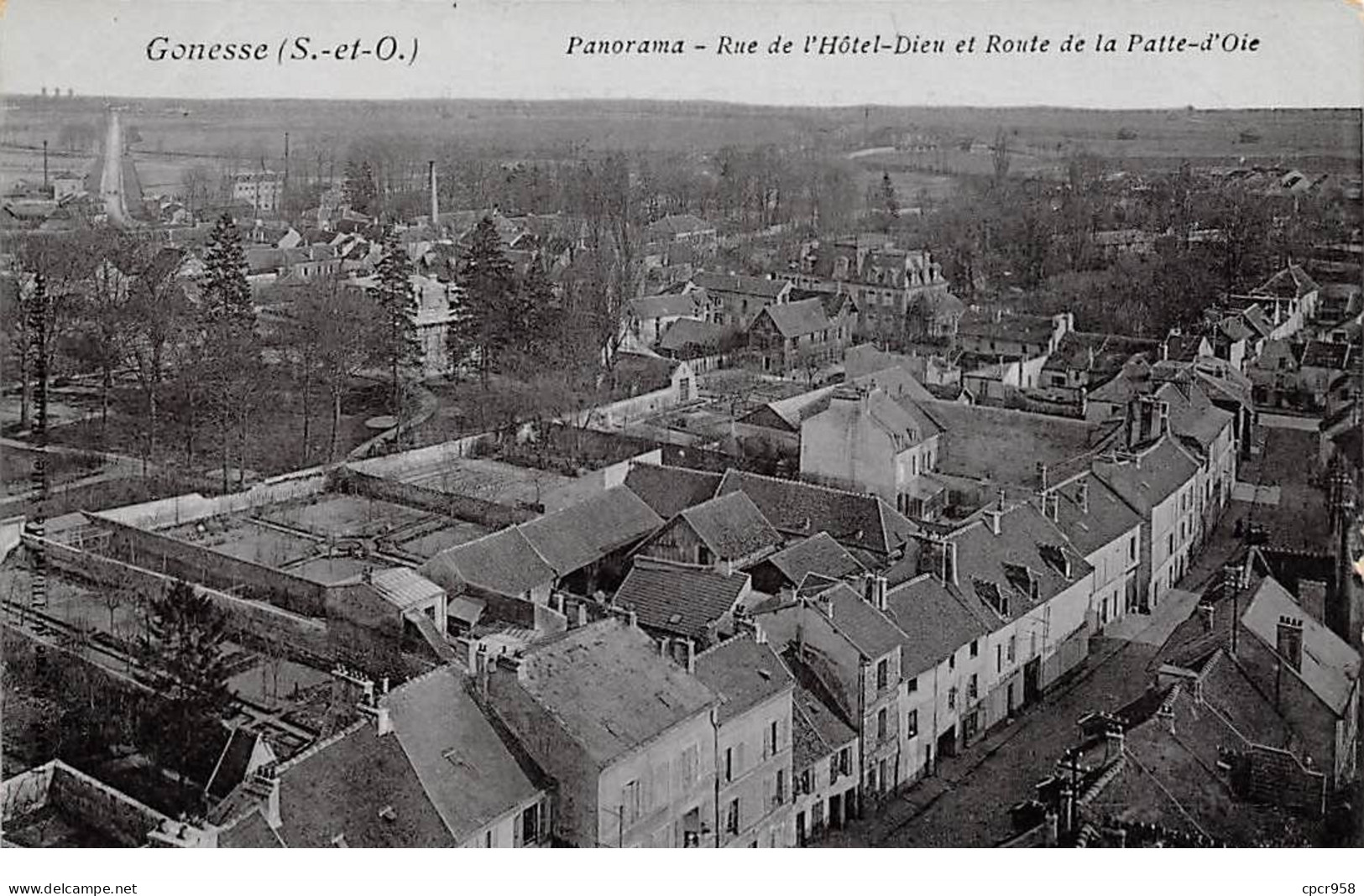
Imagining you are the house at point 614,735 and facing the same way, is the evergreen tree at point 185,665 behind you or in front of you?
behind

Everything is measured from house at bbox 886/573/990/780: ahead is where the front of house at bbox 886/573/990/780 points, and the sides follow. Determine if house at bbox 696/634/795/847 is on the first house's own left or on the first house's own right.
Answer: on the first house's own right

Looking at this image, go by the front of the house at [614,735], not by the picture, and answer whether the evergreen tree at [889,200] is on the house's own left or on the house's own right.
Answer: on the house's own left

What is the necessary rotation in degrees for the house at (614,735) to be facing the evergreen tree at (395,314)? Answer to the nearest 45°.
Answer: approximately 135° to its left

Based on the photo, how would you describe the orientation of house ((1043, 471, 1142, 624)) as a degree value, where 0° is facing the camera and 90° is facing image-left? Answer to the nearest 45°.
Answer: approximately 315°

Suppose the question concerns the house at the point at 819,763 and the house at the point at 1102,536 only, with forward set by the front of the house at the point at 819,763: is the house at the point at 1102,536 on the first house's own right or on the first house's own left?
on the first house's own left

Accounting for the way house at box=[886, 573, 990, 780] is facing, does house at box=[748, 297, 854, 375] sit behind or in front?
behind

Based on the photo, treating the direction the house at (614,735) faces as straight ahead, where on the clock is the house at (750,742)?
the house at (750,742) is roughly at 9 o'clock from the house at (614,735).

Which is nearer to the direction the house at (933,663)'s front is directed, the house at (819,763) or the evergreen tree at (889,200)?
the house

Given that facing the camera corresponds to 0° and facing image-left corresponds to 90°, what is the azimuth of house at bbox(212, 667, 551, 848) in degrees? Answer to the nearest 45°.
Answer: approximately 315°
